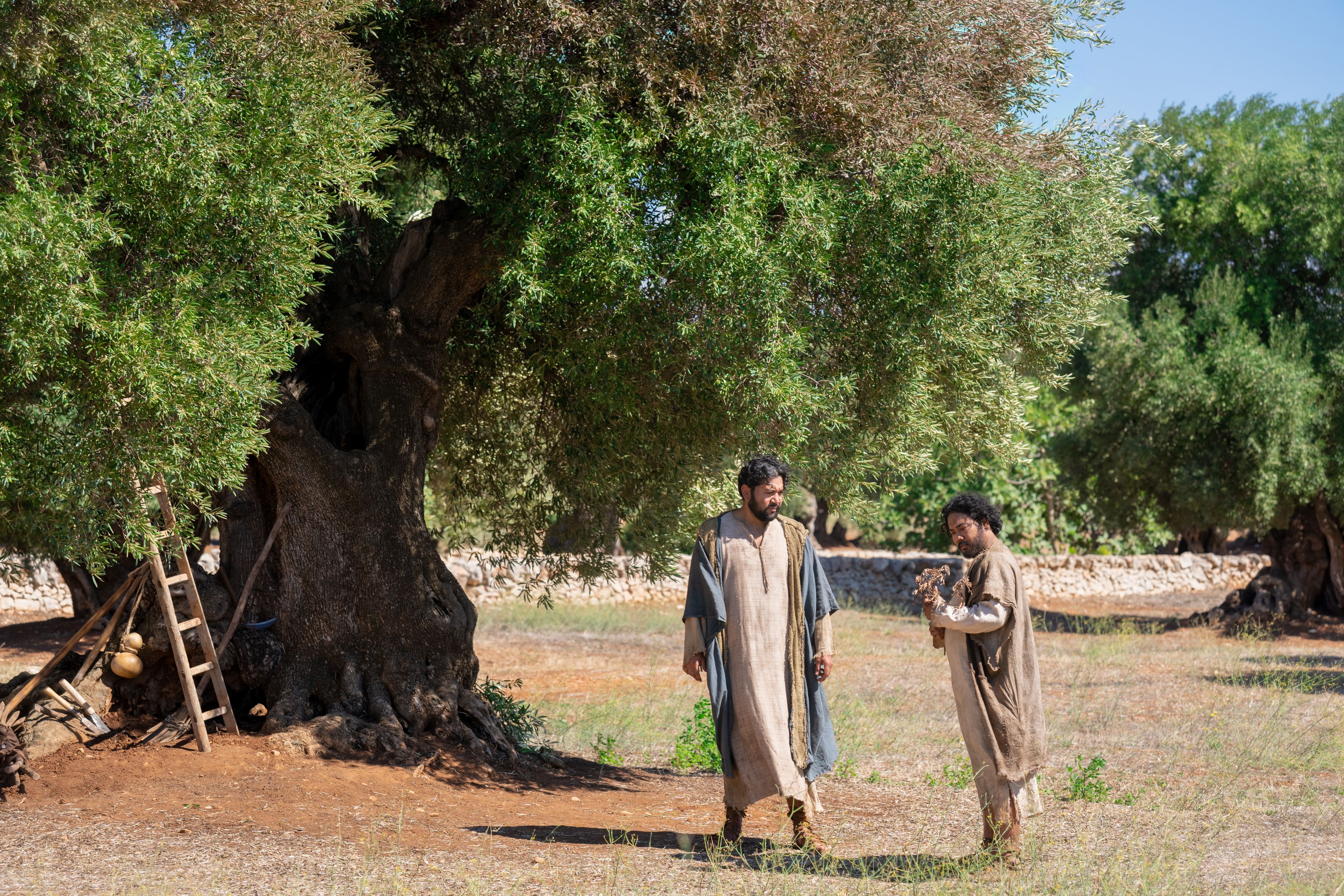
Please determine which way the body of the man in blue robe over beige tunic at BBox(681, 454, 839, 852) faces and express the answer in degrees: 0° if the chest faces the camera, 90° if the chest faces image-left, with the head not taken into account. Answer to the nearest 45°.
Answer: approximately 0°

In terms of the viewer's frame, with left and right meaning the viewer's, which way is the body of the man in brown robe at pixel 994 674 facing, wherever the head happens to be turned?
facing to the left of the viewer

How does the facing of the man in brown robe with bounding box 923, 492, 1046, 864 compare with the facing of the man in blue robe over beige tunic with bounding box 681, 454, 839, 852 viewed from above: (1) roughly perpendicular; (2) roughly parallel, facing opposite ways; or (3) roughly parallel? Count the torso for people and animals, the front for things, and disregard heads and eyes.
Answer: roughly perpendicular

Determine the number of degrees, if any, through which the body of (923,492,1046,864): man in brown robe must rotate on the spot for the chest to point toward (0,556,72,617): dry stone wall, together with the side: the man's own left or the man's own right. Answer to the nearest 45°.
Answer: approximately 45° to the man's own right

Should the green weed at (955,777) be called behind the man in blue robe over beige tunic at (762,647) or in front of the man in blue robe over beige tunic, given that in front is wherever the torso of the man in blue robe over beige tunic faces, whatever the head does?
behind

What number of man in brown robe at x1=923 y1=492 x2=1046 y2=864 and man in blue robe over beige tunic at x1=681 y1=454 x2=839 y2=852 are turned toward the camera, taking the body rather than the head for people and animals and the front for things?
1

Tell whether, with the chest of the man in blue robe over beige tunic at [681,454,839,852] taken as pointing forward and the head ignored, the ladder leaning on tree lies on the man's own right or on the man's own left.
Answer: on the man's own right

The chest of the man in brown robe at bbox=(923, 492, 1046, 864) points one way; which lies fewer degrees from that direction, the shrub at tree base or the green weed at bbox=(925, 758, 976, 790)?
the shrub at tree base
